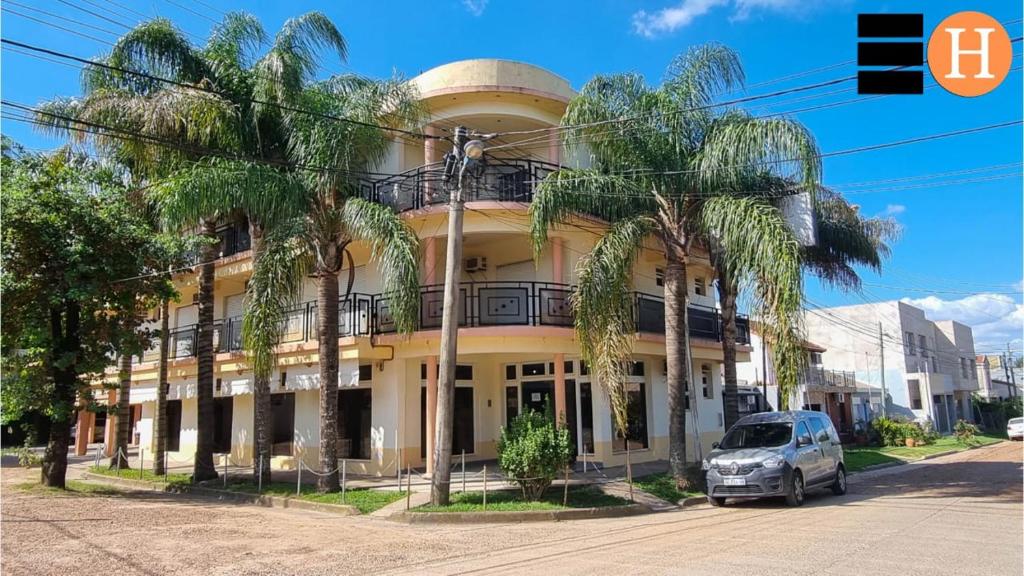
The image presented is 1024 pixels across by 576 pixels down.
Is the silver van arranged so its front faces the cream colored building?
no

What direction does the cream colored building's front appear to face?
toward the camera

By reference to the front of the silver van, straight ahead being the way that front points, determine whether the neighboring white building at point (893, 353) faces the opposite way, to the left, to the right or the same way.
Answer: to the left

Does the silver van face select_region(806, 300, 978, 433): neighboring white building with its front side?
no

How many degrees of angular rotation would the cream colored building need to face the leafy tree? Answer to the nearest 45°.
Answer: approximately 90° to its right

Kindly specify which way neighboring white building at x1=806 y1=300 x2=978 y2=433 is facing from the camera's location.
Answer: facing the viewer and to the right of the viewer

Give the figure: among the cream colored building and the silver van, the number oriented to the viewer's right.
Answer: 0

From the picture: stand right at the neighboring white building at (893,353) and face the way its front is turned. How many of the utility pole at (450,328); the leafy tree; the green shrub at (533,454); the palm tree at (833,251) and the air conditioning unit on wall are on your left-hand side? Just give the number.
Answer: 0

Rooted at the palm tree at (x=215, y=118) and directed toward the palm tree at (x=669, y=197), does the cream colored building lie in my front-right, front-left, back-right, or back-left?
front-left

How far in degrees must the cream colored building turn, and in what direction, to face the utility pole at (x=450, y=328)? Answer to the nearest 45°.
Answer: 0° — it already faces it

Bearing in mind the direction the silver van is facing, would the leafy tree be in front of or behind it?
in front

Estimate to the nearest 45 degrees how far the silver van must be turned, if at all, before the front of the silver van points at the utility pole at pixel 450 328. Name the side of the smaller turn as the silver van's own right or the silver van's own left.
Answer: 0° — it already faces it

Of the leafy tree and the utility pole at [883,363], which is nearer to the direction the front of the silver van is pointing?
the leafy tree

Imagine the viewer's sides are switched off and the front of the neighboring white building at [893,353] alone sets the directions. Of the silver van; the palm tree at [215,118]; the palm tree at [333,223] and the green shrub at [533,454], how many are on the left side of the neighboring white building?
0

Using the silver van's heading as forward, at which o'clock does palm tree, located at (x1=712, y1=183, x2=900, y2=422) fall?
The palm tree is roughly at 5 o'clock from the silver van.

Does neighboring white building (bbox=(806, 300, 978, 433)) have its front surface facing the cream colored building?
no
